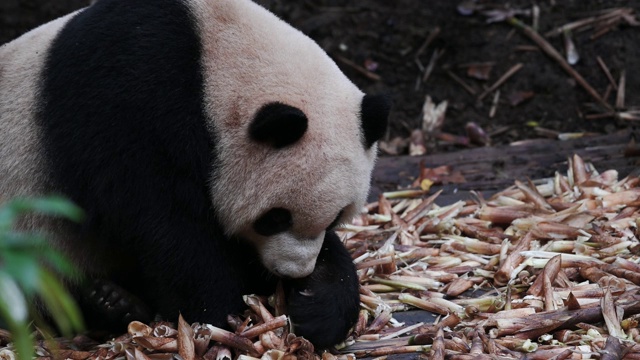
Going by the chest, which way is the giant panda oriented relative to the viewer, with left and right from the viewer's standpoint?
facing the viewer and to the right of the viewer
